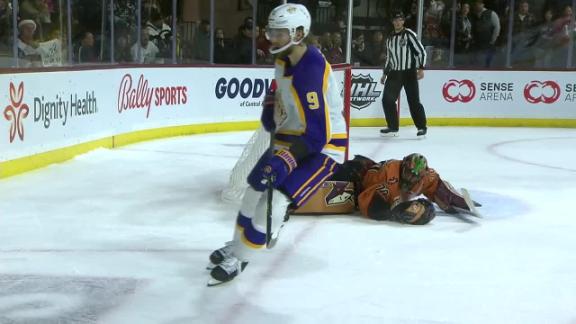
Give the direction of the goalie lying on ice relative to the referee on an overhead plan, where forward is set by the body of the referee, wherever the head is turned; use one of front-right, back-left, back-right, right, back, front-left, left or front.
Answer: front-left

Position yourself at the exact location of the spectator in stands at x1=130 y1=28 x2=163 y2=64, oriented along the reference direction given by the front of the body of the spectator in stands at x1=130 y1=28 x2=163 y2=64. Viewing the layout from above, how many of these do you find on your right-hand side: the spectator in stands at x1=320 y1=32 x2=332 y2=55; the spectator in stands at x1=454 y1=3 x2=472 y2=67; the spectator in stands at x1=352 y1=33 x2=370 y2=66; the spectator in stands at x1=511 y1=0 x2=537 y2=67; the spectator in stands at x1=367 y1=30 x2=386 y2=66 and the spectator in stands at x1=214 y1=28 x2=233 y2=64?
0

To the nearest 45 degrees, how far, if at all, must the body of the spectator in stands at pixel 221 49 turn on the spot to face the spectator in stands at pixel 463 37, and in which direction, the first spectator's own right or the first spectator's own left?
approximately 90° to the first spectator's own left

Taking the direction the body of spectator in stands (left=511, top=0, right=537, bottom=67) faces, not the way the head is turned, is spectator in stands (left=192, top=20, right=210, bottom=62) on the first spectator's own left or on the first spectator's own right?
on the first spectator's own right

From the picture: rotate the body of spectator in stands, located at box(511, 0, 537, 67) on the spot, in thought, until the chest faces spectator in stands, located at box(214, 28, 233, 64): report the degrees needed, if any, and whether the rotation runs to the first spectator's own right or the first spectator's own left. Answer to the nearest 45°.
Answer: approximately 45° to the first spectator's own right

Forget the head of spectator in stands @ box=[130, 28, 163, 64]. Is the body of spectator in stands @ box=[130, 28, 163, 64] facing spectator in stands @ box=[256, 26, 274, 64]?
no

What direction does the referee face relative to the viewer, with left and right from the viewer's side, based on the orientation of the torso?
facing the viewer and to the left of the viewer

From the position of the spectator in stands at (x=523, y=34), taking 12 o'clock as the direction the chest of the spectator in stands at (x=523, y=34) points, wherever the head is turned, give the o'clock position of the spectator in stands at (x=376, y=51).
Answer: the spectator in stands at (x=376, y=51) is roughly at 2 o'clock from the spectator in stands at (x=523, y=34).

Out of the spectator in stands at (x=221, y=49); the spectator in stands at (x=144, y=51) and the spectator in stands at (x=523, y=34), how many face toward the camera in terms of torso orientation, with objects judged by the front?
3

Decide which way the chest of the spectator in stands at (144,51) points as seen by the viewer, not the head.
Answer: toward the camera

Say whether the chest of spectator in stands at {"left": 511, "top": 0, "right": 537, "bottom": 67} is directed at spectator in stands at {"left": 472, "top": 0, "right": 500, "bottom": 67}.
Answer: no

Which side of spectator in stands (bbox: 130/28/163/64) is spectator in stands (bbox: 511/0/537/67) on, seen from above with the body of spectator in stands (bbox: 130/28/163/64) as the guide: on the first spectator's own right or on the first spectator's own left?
on the first spectator's own left

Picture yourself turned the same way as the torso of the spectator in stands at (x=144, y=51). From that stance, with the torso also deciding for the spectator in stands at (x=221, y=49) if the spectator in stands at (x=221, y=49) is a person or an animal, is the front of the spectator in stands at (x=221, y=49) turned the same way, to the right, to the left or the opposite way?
the same way

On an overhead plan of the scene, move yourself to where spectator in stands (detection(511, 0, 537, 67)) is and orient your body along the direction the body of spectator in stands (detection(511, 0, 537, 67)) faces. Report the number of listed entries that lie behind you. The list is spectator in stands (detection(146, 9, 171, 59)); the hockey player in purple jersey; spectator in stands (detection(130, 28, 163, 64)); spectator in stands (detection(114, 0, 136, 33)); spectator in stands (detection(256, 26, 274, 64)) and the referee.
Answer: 0

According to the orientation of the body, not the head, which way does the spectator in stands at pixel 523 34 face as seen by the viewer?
toward the camera

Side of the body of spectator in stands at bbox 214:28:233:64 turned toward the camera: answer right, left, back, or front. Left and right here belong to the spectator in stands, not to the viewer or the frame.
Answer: front

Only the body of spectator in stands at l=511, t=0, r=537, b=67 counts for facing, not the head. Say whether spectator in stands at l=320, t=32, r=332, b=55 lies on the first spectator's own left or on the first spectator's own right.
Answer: on the first spectator's own right

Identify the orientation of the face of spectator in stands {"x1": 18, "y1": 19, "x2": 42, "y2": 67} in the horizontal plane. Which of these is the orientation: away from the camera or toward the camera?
toward the camera
